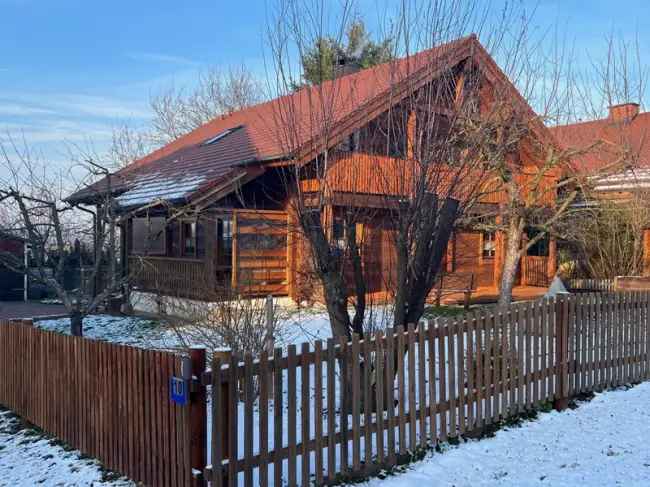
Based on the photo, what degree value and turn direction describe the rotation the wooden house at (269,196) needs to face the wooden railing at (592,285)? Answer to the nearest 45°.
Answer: approximately 45° to its left

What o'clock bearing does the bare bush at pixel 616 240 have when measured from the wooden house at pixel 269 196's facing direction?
The bare bush is roughly at 10 o'clock from the wooden house.

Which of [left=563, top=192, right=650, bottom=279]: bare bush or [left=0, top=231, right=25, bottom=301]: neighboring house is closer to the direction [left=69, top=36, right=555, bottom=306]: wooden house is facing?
the bare bush

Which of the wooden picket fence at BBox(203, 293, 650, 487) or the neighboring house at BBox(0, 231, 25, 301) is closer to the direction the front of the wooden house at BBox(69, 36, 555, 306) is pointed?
the wooden picket fence

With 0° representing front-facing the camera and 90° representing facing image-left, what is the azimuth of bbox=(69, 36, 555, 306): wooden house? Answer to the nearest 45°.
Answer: approximately 315°

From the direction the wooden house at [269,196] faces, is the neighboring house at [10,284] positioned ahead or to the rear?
to the rear

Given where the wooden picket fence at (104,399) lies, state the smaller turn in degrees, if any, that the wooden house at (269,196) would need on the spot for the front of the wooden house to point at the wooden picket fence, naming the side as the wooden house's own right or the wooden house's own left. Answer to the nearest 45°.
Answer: approximately 45° to the wooden house's own right

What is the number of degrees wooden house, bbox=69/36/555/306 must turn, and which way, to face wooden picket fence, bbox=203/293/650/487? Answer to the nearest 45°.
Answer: approximately 45° to its right
